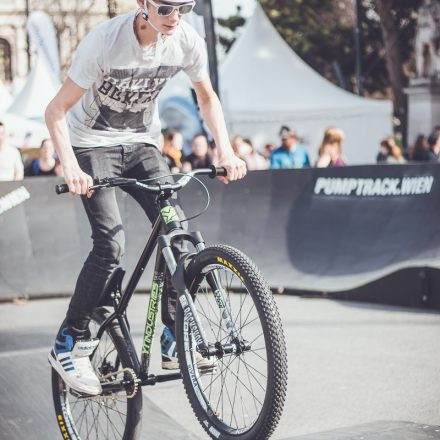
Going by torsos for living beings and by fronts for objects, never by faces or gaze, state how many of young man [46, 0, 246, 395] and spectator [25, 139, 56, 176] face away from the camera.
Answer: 0

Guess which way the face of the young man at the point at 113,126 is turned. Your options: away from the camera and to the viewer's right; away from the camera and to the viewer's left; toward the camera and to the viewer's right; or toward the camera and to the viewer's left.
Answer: toward the camera and to the viewer's right

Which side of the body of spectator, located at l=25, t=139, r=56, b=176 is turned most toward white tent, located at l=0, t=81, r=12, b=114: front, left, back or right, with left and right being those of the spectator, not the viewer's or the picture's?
back

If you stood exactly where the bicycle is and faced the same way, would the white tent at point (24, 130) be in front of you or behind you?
behind

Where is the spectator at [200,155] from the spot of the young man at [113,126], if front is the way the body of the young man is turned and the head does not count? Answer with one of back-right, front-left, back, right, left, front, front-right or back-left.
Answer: back-left

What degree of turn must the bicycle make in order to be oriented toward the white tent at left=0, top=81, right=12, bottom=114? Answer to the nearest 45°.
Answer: approximately 135° to its left

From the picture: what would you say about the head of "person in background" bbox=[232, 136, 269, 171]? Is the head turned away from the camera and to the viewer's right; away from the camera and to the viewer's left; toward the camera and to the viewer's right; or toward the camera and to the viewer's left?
toward the camera and to the viewer's left

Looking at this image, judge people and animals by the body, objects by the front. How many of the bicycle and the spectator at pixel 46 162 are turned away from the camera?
0

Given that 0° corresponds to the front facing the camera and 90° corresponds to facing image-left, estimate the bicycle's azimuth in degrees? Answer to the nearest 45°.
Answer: approximately 315°

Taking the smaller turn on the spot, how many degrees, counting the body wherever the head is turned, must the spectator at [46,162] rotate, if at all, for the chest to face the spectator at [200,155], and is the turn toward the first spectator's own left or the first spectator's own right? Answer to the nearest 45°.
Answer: approximately 90° to the first spectator's own left

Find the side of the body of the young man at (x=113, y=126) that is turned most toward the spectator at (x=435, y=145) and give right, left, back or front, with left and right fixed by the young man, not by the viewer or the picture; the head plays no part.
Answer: left

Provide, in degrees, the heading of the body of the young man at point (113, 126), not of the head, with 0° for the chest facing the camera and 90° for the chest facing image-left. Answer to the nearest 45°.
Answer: approximately 315°

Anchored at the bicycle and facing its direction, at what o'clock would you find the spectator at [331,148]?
The spectator is roughly at 8 o'clock from the bicycle.

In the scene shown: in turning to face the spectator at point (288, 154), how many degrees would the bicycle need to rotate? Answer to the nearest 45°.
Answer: approximately 135° to its left
